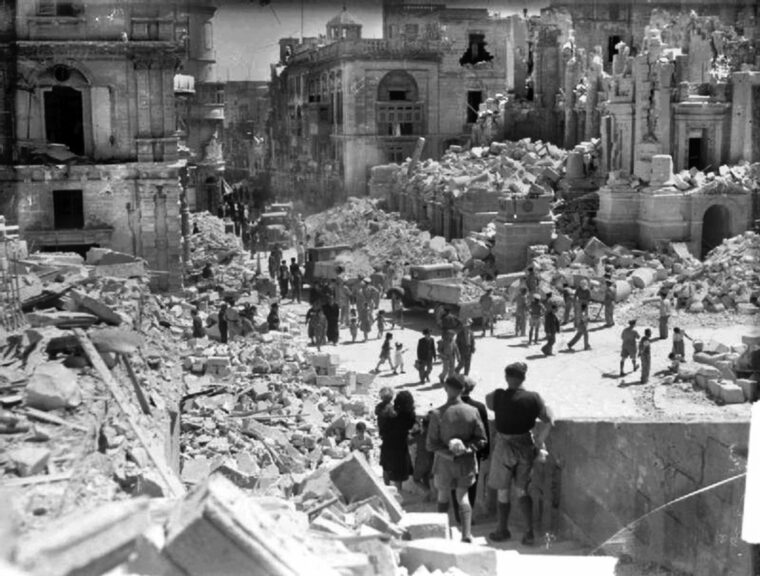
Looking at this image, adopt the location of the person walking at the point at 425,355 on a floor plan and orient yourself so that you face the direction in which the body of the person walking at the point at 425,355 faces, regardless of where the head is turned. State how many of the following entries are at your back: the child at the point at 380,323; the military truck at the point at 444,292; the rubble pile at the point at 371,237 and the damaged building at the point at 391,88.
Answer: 4

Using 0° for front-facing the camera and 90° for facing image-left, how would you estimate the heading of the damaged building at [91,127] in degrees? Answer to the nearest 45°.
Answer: approximately 0°

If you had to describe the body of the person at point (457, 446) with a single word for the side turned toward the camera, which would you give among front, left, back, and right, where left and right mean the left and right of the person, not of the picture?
back

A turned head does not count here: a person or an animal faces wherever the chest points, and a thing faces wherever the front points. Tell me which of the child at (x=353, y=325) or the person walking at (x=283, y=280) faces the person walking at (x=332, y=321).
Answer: the person walking at (x=283, y=280)

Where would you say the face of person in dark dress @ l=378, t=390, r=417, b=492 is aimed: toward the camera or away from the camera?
away from the camera

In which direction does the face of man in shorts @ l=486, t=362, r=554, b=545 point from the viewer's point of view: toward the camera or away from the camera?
away from the camera
